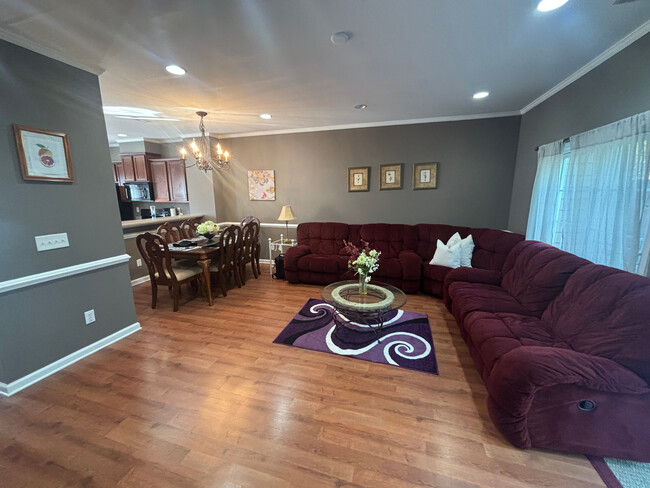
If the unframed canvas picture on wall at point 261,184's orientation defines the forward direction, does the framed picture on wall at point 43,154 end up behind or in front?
in front

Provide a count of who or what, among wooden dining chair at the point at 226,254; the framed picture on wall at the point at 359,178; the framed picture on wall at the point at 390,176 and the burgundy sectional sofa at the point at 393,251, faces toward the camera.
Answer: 3

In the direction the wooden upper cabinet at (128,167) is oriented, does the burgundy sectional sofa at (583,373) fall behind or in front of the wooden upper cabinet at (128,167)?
in front

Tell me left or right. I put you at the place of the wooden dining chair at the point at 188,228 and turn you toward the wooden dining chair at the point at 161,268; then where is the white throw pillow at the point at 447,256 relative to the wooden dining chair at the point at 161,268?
left

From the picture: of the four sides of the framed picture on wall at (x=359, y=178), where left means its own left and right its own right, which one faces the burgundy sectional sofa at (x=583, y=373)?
front

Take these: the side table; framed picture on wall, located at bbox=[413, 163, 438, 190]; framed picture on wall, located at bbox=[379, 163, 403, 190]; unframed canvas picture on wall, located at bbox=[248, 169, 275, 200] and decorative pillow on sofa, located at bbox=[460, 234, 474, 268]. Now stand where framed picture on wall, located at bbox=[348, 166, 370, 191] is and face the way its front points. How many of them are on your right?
2

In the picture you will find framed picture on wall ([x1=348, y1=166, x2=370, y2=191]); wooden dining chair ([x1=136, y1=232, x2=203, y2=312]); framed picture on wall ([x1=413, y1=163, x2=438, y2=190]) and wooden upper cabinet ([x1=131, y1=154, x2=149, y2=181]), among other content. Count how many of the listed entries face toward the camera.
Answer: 3

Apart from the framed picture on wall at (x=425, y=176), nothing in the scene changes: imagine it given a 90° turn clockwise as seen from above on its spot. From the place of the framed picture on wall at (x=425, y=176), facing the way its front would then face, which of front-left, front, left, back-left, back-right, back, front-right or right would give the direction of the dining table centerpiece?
front-left

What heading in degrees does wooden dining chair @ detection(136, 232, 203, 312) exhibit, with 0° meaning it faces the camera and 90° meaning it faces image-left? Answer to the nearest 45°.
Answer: approximately 225°

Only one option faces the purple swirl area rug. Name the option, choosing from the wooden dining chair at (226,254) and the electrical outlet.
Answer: the electrical outlet

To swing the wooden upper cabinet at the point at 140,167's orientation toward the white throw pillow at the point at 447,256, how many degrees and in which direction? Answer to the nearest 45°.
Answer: approximately 45° to its left

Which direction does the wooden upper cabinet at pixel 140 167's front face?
toward the camera

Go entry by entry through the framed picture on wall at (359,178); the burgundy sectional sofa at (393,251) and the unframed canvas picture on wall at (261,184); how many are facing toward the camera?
3
